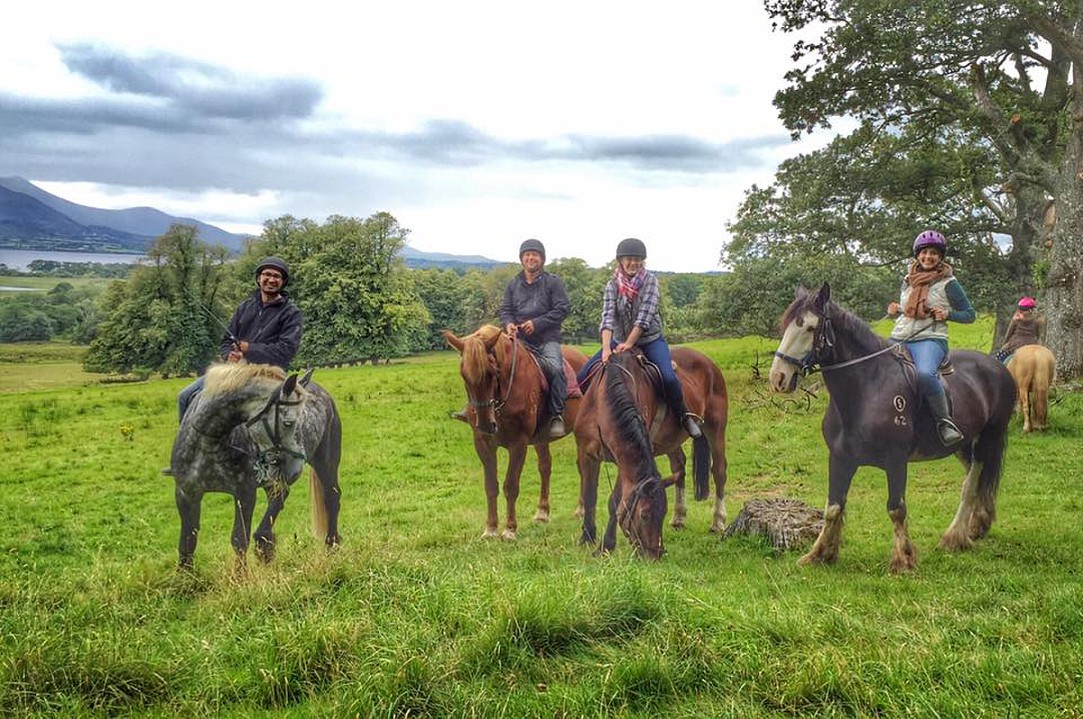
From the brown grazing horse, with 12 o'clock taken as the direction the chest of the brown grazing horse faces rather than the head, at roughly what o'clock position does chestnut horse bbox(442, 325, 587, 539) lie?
The chestnut horse is roughly at 2 o'clock from the brown grazing horse.

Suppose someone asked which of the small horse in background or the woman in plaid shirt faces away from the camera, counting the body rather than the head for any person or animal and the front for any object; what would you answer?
the small horse in background

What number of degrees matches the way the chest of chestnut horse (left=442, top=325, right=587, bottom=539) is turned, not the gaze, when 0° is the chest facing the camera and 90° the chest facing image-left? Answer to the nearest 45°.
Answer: approximately 45°

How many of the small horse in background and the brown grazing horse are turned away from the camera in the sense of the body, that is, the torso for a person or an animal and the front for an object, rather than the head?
1

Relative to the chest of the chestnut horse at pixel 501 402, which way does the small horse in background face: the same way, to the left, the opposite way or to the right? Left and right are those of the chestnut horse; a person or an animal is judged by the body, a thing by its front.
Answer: the opposite way

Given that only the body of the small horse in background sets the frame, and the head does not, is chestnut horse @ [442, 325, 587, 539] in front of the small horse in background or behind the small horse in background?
behind

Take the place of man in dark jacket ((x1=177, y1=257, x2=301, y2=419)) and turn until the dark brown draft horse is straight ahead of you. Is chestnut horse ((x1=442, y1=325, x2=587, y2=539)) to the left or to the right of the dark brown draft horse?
left

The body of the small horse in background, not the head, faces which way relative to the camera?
away from the camera
